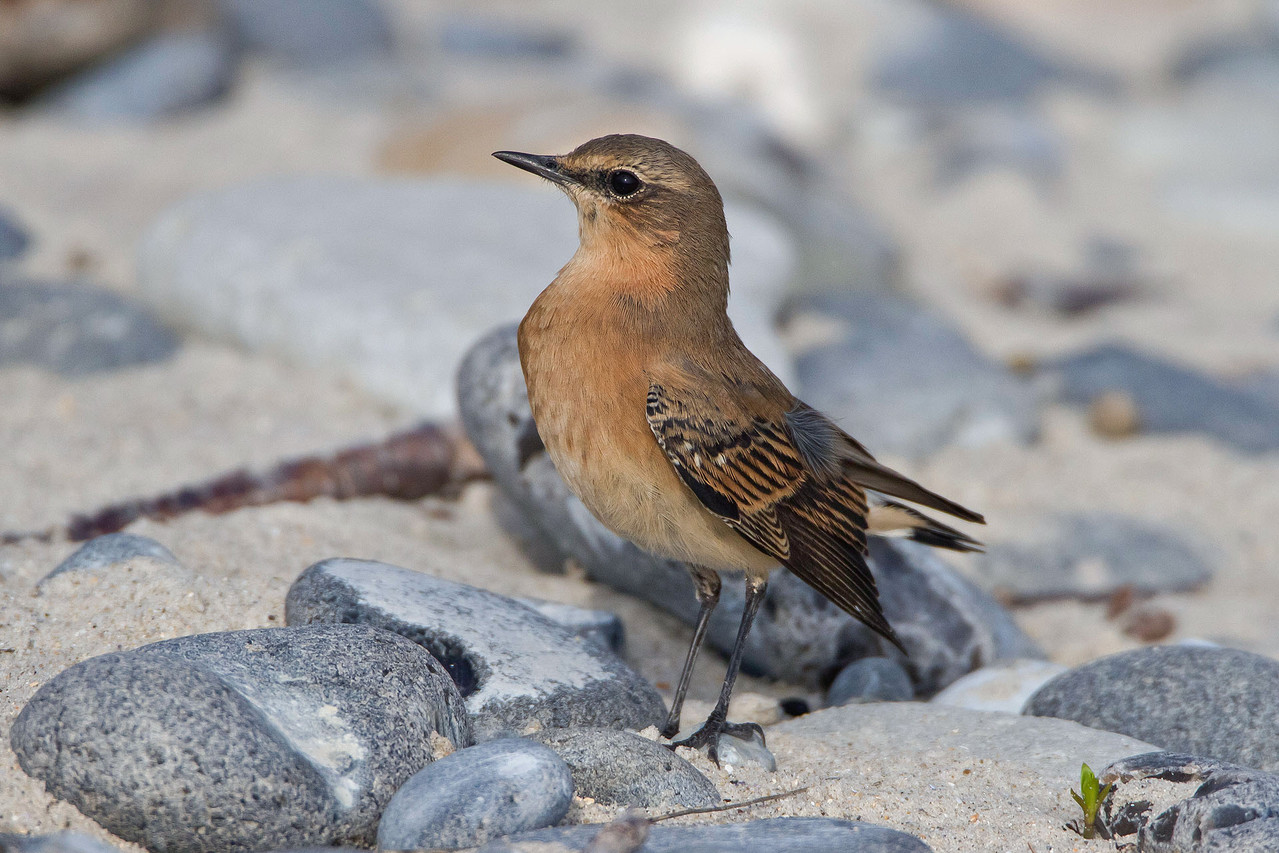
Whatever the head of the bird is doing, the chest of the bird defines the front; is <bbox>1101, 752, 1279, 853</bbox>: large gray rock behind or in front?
behind

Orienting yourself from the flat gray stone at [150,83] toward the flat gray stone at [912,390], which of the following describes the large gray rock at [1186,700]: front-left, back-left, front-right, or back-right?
front-right

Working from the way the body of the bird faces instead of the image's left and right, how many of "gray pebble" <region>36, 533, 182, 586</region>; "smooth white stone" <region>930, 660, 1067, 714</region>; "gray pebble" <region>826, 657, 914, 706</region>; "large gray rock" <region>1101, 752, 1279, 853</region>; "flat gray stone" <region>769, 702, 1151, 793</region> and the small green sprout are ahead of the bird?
1

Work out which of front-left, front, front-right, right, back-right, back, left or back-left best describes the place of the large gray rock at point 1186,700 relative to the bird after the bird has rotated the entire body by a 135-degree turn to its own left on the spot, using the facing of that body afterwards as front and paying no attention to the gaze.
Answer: front-left

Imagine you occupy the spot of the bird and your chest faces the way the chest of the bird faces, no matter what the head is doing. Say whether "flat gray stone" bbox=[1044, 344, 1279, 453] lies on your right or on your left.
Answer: on your right

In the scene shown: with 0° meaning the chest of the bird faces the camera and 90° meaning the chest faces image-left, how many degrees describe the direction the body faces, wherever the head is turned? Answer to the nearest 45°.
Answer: approximately 90°

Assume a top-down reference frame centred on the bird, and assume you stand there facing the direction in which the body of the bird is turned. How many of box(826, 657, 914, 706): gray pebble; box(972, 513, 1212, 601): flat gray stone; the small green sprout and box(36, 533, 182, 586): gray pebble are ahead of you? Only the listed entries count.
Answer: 1

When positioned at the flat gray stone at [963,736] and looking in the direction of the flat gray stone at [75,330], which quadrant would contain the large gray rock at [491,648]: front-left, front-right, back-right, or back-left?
front-left

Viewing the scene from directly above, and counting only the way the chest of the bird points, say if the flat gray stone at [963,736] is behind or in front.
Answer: behind

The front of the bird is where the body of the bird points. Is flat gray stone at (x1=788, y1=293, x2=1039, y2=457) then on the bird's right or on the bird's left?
on the bird's right

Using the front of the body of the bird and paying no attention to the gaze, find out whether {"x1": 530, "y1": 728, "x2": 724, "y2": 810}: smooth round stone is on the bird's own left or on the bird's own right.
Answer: on the bird's own left

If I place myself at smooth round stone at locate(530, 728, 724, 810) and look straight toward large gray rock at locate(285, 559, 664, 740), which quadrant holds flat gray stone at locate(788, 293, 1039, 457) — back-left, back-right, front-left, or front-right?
front-right
